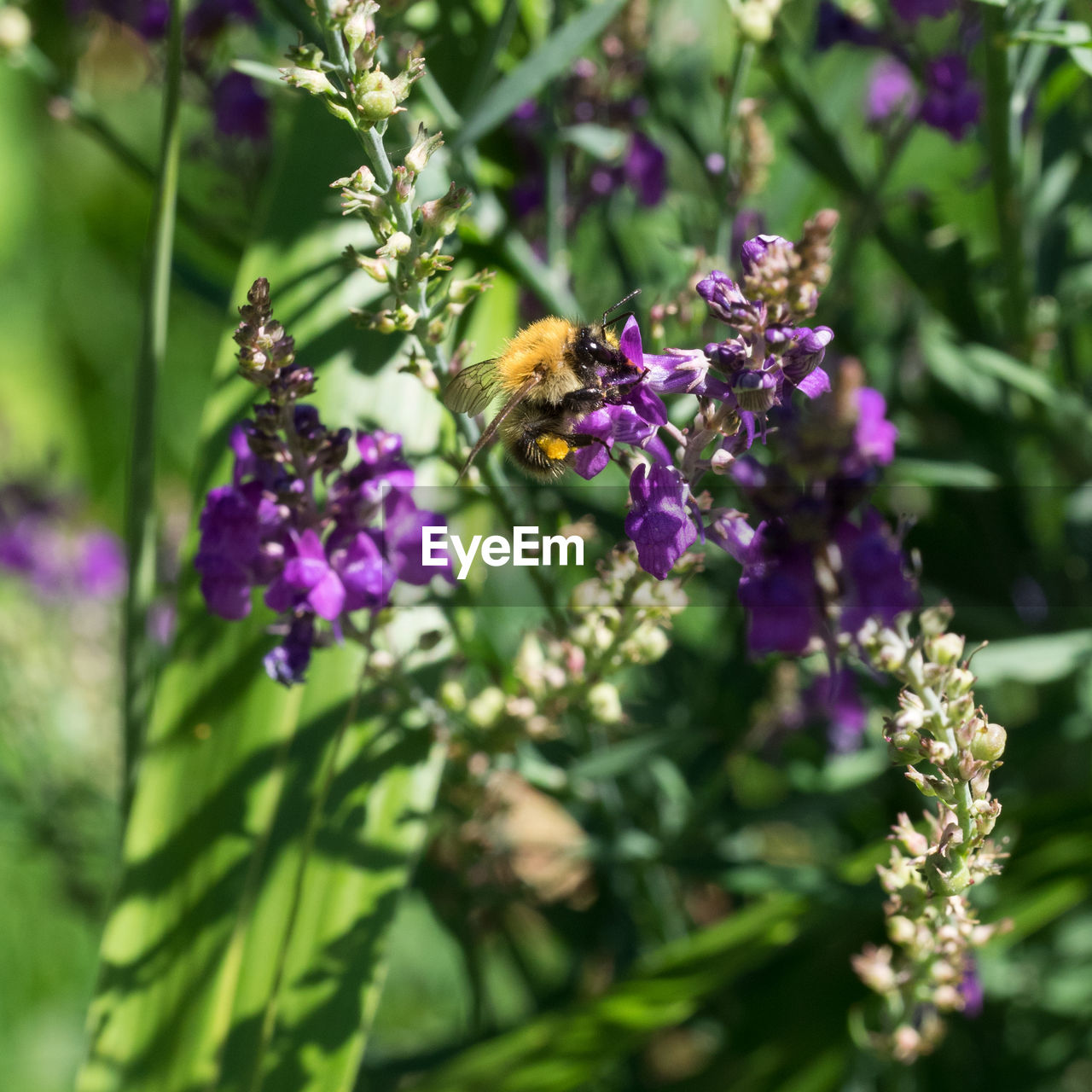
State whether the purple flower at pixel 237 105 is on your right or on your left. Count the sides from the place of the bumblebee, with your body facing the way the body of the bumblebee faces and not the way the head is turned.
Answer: on your left

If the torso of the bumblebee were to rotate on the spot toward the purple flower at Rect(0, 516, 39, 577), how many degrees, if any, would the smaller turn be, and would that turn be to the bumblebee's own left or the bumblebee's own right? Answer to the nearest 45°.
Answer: approximately 135° to the bumblebee's own left

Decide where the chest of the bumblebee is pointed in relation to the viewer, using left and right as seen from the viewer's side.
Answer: facing to the right of the viewer
